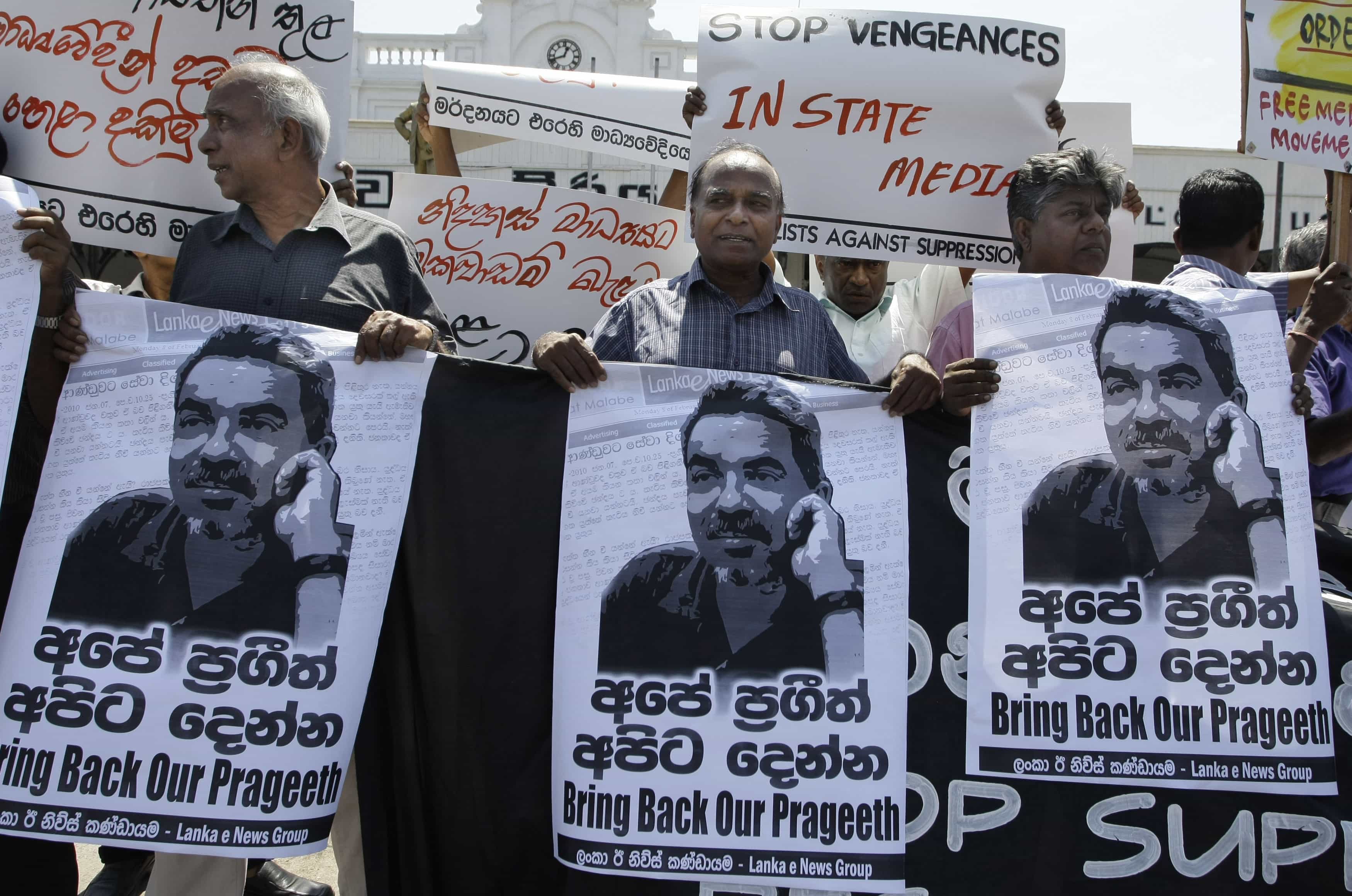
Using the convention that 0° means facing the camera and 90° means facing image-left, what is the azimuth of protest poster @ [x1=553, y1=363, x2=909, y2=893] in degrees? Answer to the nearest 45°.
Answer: approximately 0°

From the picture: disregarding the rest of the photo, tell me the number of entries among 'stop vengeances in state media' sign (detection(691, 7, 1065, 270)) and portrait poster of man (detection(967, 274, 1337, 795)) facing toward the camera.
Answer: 2

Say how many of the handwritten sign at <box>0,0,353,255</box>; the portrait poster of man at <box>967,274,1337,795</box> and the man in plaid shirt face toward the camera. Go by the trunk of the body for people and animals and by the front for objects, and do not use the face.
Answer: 3

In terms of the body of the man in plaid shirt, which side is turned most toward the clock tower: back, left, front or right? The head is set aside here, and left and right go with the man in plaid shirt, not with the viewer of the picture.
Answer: back

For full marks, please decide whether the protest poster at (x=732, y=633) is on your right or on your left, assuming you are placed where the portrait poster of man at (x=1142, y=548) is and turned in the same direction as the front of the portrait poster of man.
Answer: on your right

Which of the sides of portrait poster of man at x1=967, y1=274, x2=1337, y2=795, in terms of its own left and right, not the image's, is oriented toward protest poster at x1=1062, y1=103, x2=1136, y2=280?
back

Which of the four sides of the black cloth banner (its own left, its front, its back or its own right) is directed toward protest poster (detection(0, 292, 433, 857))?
right

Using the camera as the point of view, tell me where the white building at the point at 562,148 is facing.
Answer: facing the viewer

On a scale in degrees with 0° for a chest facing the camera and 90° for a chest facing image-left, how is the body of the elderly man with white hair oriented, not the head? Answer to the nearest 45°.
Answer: approximately 45°

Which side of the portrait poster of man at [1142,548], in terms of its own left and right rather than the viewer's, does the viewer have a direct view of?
front

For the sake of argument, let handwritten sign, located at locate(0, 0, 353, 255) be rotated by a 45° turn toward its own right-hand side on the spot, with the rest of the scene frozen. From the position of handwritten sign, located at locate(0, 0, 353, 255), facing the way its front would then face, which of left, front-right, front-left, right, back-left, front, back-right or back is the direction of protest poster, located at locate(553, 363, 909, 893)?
left
